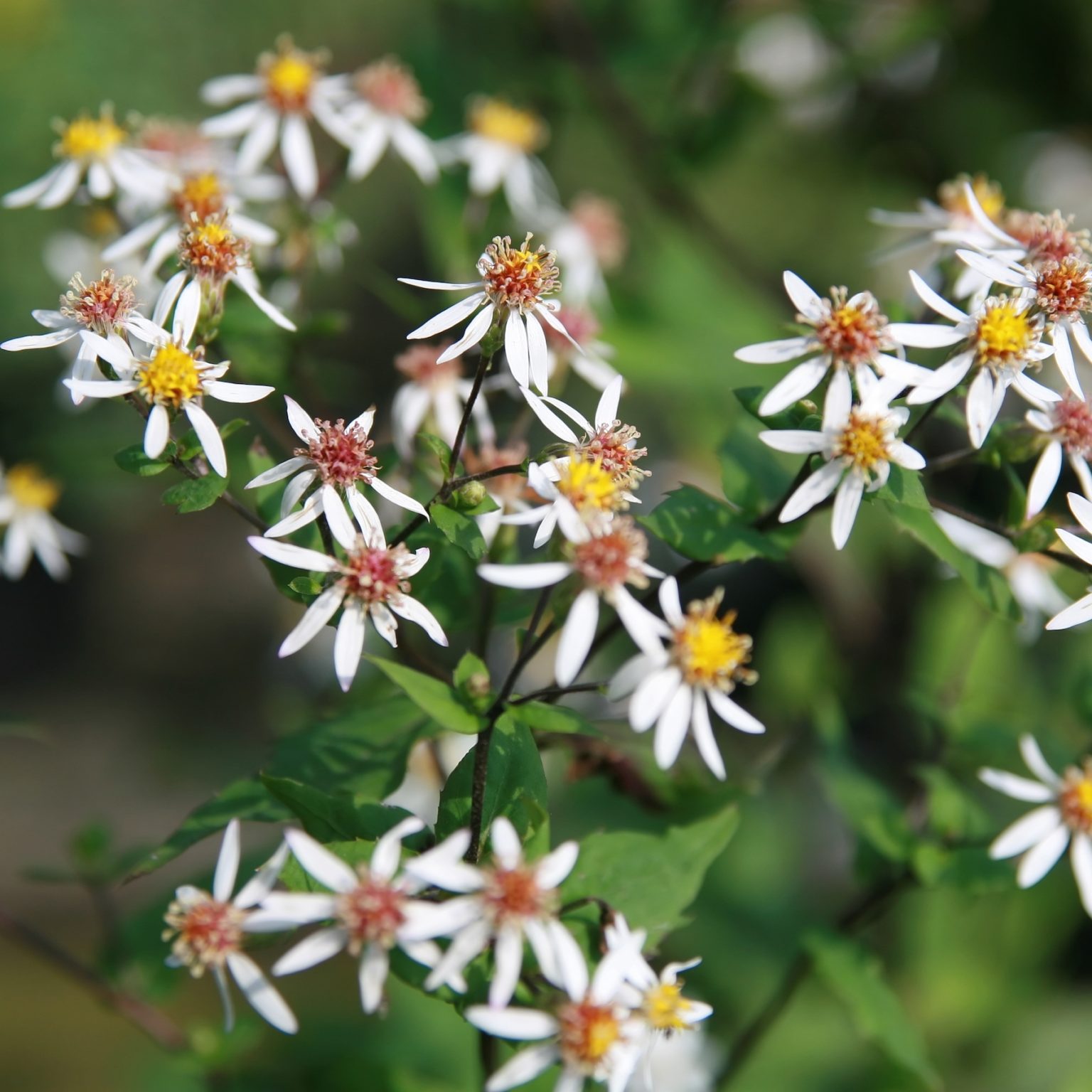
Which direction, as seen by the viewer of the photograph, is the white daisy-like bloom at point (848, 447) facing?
facing the viewer

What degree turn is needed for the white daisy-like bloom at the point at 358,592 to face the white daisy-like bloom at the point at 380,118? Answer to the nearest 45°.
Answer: approximately 180°

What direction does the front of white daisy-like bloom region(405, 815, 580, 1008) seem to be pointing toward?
toward the camera

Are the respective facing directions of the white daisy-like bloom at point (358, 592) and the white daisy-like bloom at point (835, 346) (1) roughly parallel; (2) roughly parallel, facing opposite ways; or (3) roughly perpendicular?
roughly parallel

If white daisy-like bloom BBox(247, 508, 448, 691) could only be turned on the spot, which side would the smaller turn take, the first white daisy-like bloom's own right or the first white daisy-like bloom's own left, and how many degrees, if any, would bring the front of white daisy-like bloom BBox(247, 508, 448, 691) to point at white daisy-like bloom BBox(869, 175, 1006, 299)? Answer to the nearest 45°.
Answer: approximately 135° to the first white daisy-like bloom's own left

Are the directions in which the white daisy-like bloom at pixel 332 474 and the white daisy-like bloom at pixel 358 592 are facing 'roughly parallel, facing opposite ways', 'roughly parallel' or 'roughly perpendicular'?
roughly parallel

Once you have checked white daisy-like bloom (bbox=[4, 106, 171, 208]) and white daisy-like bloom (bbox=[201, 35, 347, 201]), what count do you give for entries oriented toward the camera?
2

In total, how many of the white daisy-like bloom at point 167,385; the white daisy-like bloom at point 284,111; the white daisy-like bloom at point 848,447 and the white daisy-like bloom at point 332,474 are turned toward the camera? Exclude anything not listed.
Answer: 4

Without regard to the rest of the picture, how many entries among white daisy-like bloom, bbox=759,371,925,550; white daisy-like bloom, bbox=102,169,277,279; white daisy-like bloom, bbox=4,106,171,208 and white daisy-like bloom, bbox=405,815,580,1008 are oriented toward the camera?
4

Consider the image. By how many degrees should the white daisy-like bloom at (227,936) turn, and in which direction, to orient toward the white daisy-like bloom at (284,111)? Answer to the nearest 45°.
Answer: approximately 135° to its right

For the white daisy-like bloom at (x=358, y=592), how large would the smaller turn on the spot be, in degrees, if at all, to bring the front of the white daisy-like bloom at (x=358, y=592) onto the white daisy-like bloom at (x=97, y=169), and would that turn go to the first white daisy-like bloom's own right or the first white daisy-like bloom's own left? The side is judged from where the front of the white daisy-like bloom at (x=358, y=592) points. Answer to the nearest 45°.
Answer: approximately 180°

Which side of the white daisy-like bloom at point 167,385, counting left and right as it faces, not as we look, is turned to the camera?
front
